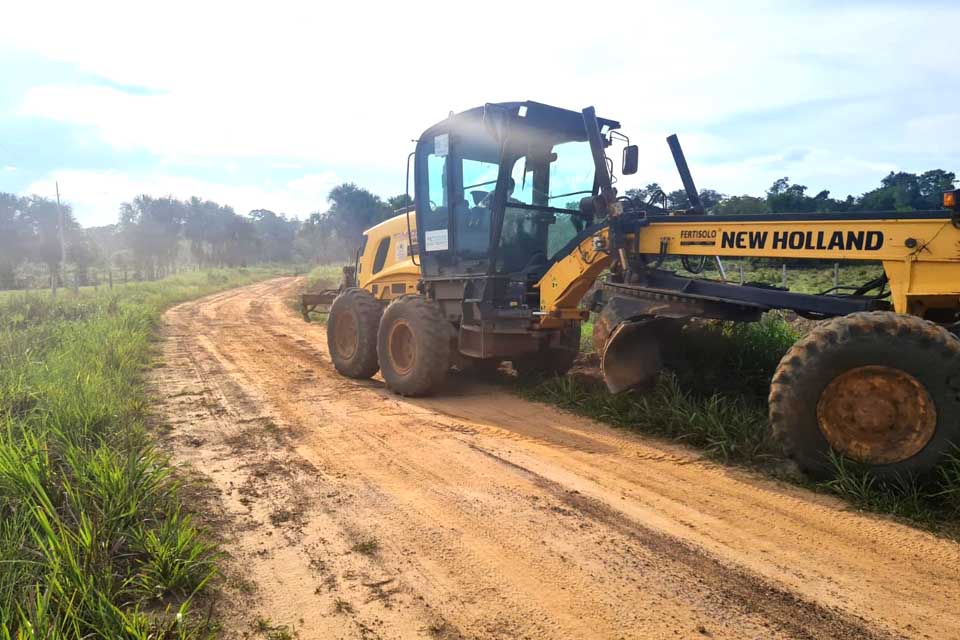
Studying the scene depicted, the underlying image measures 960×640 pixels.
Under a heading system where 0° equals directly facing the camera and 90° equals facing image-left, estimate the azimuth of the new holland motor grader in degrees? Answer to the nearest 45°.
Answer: approximately 315°

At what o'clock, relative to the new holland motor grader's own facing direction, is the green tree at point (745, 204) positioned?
The green tree is roughly at 8 o'clock from the new holland motor grader.
